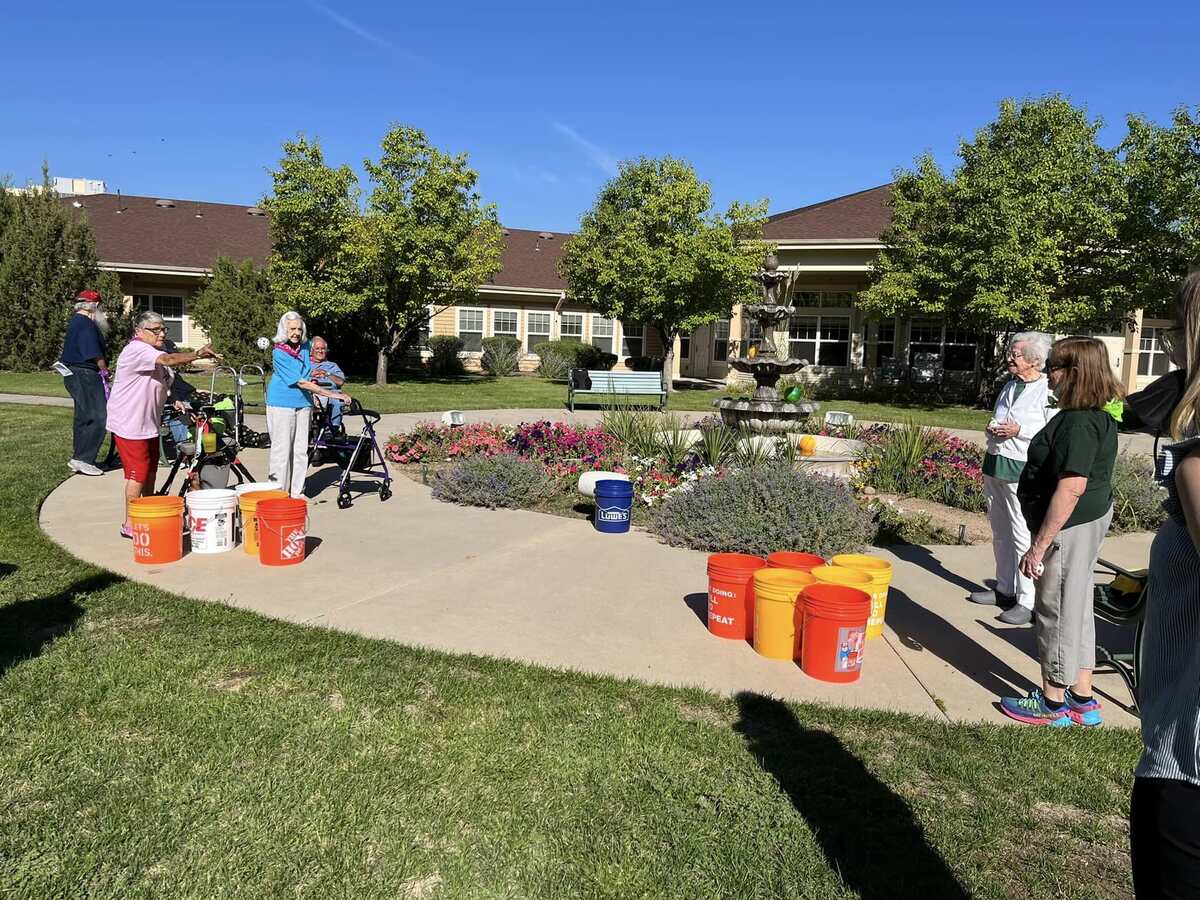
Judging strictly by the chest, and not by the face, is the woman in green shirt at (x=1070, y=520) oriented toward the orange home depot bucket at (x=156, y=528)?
yes

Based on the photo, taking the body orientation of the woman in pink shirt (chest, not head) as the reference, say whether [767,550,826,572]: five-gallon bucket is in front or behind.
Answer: in front

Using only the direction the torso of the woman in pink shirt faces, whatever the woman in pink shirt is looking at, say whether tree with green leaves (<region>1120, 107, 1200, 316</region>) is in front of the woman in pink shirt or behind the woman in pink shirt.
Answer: in front

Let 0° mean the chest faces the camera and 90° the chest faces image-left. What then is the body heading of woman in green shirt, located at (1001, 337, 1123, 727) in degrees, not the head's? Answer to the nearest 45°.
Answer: approximately 90°

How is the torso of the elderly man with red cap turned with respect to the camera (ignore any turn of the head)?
to the viewer's right

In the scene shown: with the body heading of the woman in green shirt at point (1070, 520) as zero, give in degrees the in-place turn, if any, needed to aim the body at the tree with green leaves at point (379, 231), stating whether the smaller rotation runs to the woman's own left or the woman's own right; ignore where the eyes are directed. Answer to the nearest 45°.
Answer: approximately 45° to the woman's own right

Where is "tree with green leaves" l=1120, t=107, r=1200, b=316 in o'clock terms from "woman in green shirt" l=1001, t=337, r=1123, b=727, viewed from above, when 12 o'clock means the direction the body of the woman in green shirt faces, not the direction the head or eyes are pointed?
The tree with green leaves is roughly at 3 o'clock from the woman in green shirt.

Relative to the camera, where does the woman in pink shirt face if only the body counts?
to the viewer's right

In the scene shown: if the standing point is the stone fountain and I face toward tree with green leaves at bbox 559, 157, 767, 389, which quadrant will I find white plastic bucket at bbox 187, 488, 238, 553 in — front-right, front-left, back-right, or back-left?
back-left

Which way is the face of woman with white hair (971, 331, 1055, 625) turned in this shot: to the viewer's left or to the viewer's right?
to the viewer's left

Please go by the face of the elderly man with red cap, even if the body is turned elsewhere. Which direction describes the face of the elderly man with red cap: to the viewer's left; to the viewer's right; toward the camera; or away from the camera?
to the viewer's right

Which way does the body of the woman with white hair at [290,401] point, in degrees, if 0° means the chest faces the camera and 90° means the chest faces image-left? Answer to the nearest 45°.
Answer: approximately 315°

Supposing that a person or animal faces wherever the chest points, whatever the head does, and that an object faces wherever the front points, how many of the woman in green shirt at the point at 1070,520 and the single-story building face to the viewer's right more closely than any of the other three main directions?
0

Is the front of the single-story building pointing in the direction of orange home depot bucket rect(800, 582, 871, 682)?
yes

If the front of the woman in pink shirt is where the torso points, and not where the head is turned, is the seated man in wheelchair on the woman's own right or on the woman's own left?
on the woman's own left

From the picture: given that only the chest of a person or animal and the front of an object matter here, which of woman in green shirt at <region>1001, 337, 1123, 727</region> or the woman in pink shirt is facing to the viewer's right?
the woman in pink shirt
